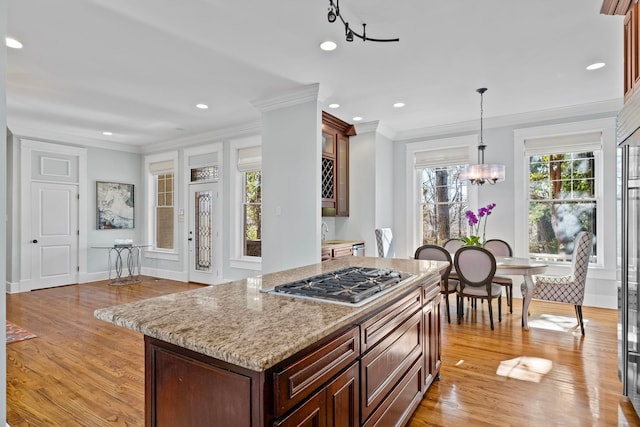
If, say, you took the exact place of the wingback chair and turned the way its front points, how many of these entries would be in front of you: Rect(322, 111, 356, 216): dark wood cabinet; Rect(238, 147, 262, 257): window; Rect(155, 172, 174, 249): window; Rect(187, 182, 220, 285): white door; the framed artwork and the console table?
6

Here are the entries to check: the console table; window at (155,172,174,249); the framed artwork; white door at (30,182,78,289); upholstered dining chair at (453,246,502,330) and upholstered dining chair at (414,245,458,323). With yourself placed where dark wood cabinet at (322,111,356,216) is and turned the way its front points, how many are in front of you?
2

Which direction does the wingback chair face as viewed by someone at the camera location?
facing to the left of the viewer

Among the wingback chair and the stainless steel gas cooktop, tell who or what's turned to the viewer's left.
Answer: the wingback chair

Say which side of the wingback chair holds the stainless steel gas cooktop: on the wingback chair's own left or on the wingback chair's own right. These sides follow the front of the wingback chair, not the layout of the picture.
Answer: on the wingback chair's own left

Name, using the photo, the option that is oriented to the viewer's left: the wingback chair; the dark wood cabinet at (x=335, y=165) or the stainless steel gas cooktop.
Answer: the wingback chair

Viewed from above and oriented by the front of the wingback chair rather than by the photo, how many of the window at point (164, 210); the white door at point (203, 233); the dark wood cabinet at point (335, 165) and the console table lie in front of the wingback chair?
4

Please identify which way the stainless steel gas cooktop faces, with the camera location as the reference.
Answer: facing the viewer and to the right of the viewer
